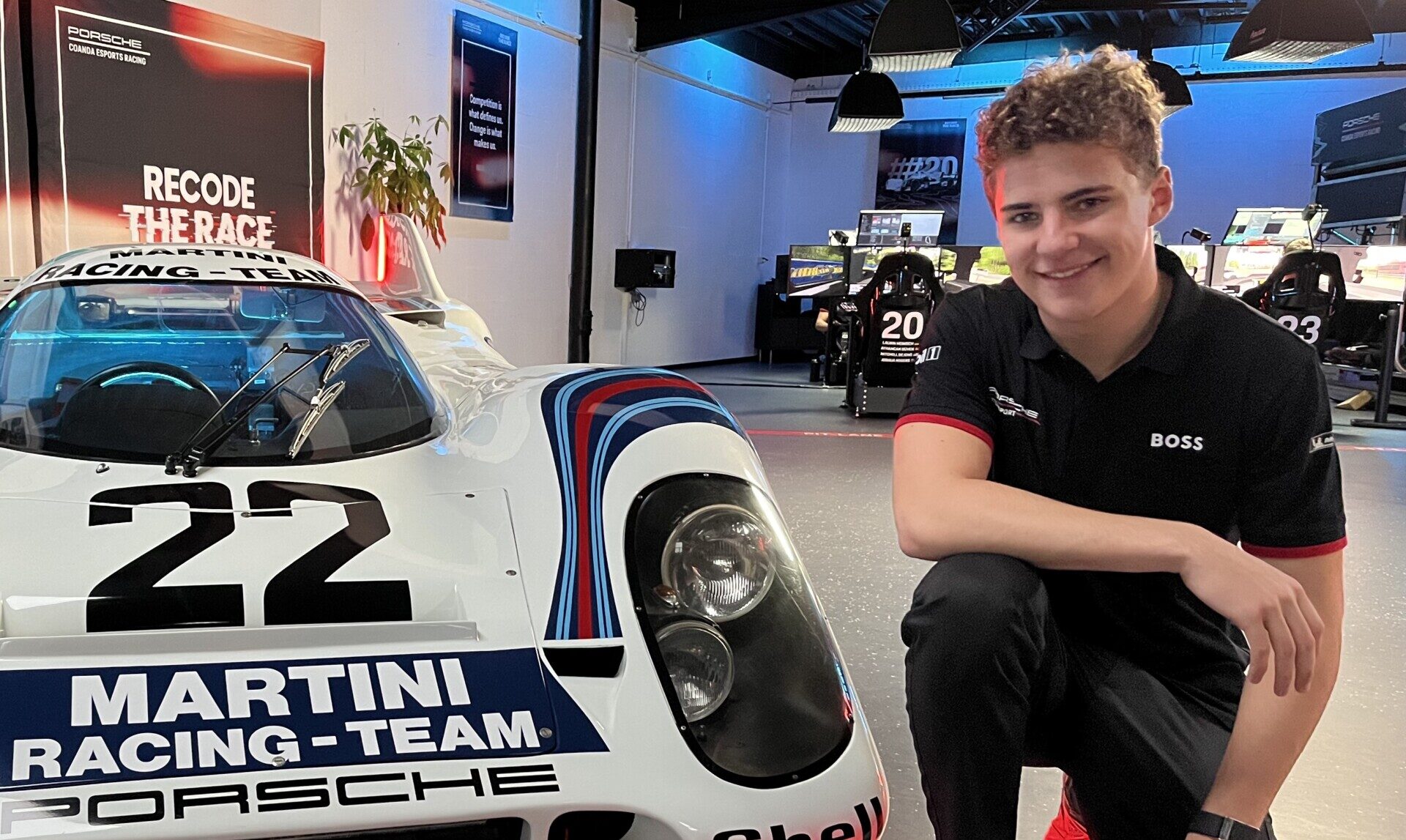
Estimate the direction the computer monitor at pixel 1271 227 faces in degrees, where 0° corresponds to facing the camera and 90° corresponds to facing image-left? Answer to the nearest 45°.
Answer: approximately 0°

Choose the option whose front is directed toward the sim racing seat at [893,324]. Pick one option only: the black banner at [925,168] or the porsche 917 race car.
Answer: the black banner

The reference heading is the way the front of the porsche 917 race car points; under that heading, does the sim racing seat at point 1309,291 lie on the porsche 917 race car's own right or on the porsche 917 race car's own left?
on the porsche 917 race car's own left

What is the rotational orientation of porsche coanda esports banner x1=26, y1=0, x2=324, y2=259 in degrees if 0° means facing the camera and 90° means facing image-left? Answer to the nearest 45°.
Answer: approximately 315°

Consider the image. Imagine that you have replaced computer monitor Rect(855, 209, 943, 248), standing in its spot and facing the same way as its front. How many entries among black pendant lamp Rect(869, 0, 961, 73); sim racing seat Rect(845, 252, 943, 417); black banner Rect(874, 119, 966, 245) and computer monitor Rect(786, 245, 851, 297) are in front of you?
2

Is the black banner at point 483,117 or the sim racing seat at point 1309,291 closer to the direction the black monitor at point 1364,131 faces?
the black banner
